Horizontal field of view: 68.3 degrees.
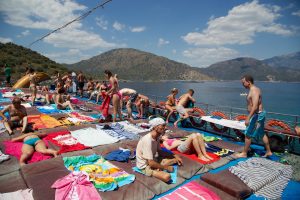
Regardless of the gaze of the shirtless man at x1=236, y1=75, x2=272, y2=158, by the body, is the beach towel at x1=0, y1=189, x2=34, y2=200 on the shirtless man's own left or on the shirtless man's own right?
on the shirtless man's own left

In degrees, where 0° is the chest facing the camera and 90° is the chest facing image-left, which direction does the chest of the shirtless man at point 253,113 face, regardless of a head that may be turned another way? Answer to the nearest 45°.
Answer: approximately 90°

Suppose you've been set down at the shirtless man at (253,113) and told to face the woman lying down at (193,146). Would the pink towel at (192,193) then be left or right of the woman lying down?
left

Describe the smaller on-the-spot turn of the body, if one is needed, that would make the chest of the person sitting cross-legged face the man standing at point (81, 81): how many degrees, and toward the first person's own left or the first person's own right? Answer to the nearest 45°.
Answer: approximately 135° to the first person's own left

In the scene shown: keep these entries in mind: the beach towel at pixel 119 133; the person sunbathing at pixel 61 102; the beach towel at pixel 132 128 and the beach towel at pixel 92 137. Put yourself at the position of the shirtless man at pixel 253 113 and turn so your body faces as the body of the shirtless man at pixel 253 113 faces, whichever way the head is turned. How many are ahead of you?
4

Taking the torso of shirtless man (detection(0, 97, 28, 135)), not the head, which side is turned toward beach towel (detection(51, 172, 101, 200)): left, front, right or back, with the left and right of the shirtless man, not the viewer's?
front

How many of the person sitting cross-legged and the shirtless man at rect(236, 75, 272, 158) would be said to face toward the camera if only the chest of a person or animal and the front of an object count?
0

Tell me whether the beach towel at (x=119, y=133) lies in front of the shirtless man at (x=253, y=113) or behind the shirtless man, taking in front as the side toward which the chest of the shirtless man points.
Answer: in front
